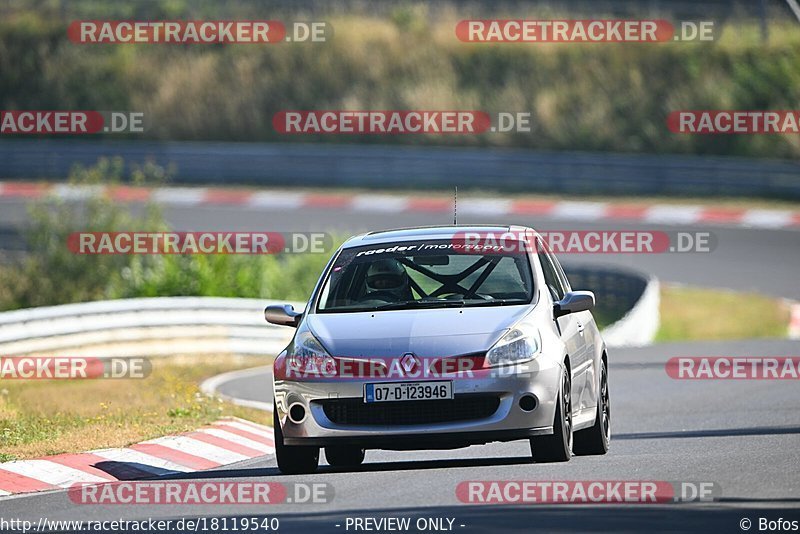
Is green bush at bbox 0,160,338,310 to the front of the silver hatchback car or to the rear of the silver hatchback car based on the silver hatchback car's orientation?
to the rear

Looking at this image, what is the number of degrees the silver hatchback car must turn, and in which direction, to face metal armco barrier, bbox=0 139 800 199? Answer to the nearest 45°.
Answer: approximately 180°

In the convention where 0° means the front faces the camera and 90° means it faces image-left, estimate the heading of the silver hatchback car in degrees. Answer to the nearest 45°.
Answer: approximately 0°
